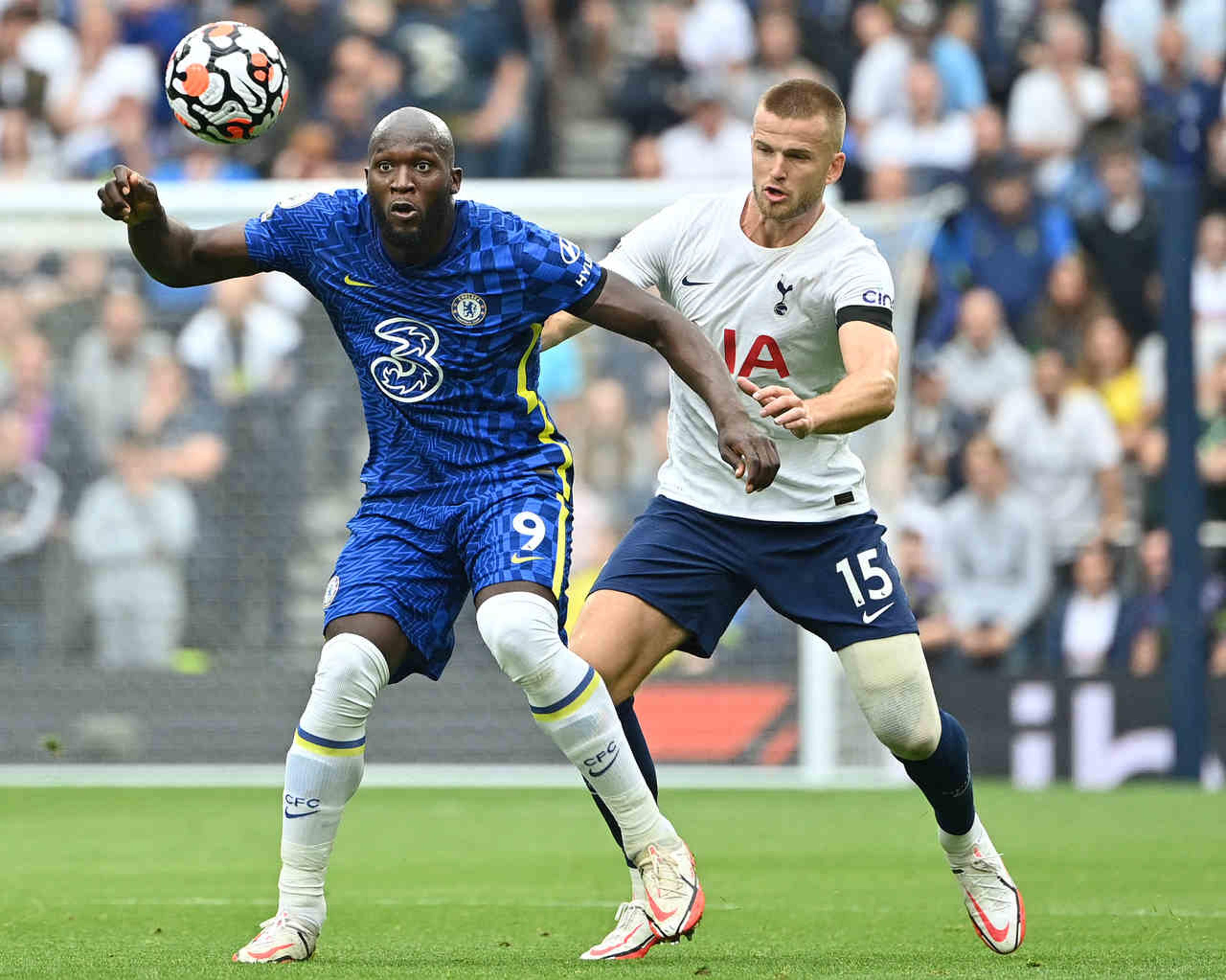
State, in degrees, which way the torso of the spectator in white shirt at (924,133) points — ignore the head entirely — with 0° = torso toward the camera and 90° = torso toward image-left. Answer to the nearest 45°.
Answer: approximately 0°

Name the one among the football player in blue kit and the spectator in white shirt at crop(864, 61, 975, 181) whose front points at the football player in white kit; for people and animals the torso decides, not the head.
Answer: the spectator in white shirt

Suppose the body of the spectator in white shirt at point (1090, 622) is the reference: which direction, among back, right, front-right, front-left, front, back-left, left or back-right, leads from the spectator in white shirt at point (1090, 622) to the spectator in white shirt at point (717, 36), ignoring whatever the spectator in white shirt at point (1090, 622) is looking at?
back-right

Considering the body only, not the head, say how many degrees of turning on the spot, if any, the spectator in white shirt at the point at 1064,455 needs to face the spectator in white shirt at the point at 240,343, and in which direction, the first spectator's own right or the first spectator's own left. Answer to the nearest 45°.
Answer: approximately 90° to the first spectator's own right
